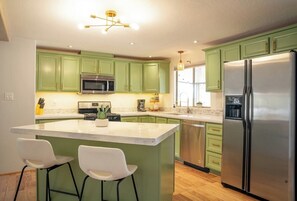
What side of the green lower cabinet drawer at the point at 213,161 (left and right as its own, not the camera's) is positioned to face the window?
right

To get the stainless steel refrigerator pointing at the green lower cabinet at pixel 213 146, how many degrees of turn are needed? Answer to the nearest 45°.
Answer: approximately 90° to its right

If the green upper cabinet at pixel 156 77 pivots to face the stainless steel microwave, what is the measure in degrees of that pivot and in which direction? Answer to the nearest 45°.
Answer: approximately 45° to its right

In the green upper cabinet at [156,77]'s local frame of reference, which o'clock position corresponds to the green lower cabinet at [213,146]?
The green lower cabinet is roughly at 11 o'clock from the green upper cabinet.

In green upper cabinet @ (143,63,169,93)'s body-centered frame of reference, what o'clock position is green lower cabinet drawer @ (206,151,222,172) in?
The green lower cabinet drawer is roughly at 11 o'clock from the green upper cabinet.

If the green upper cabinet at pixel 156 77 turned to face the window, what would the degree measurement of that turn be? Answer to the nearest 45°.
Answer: approximately 45° to its left

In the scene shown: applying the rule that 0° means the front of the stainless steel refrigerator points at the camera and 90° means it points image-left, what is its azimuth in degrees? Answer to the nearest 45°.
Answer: approximately 45°

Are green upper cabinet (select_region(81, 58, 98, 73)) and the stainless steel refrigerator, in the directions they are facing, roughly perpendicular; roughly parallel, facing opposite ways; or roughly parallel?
roughly perpendicular

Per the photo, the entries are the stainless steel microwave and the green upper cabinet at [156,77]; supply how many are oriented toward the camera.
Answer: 2

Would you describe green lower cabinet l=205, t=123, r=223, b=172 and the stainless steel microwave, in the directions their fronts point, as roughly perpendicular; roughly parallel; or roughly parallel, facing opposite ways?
roughly perpendicular

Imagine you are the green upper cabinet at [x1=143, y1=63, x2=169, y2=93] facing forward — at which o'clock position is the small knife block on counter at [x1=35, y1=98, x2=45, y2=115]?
The small knife block on counter is roughly at 2 o'clock from the green upper cabinet.

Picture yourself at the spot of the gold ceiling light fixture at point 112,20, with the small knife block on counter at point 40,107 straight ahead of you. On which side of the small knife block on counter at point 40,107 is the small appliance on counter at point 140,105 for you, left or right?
right
